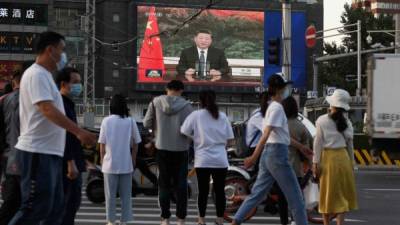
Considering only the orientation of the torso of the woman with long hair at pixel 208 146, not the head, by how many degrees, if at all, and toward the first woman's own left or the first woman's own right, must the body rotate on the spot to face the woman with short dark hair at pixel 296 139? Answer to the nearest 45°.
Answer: approximately 90° to the first woman's own right

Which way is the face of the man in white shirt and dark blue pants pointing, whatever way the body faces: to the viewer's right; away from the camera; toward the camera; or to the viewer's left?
to the viewer's right

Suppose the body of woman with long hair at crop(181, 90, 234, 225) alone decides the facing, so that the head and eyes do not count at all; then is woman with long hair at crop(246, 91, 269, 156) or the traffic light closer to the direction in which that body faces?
the traffic light

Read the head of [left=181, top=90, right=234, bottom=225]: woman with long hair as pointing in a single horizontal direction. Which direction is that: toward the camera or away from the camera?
away from the camera

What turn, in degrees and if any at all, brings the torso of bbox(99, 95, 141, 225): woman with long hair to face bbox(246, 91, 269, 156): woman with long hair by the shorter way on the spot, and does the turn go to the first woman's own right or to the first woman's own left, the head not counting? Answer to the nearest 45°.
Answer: approximately 90° to the first woman's own right

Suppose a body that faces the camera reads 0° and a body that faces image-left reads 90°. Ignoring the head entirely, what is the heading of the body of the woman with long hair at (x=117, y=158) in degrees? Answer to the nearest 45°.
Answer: approximately 180°

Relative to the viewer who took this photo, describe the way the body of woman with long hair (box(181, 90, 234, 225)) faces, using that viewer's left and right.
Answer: facing away from the viewer

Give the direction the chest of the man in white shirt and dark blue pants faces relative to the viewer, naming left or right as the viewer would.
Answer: facing to the right of the viewer

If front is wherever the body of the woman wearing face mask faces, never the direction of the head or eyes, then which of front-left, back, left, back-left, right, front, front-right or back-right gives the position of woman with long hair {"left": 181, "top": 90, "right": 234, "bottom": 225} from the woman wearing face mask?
back-left

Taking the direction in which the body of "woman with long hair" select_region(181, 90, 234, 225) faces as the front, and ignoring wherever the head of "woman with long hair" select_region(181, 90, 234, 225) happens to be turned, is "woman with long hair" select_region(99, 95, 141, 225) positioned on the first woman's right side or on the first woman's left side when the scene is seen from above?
on the first woman's left side
